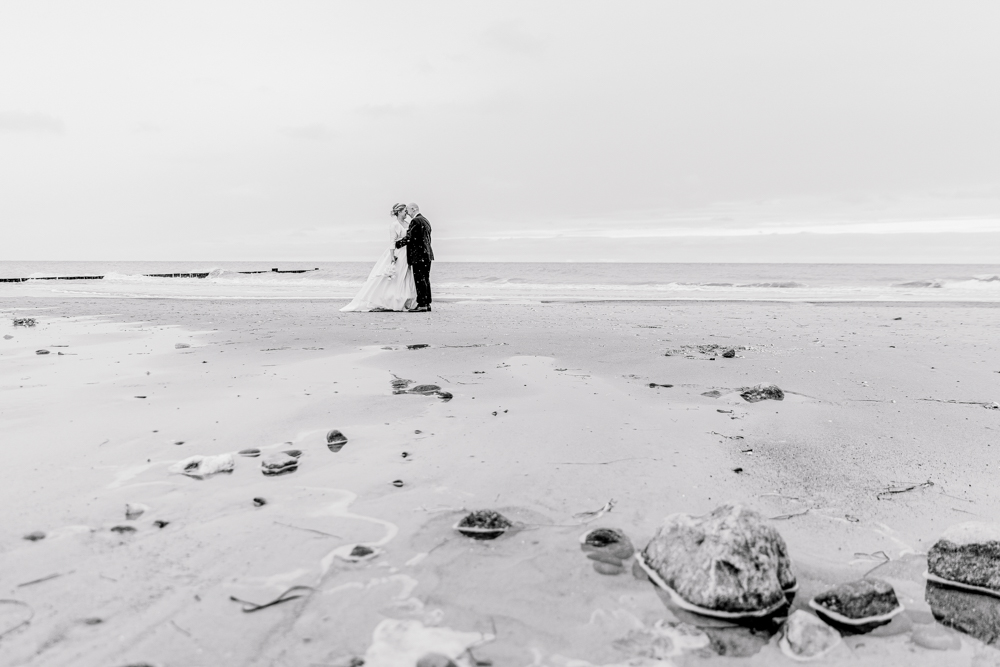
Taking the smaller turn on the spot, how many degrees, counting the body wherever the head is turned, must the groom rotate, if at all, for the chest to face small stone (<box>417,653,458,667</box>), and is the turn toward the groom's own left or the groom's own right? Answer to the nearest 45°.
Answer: approximately 90° to the groom's own left

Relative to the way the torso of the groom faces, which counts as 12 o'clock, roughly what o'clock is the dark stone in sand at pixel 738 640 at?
The dark stone in sand is roughly at 9 o'clock from the groom.

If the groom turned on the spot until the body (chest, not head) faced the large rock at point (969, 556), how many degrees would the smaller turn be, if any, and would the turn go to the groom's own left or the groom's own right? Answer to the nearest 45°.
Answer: approximately 90° to the groom's own left

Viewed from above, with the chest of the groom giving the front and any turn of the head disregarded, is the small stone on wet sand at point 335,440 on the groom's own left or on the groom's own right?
on the groom's own left

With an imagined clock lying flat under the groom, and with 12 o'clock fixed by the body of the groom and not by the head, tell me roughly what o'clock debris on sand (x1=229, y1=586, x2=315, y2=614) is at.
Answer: The debris on sand is roughly at 9 o'clock from the groom.

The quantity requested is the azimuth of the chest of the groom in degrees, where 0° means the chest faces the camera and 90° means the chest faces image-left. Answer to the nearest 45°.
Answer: approximately 90°

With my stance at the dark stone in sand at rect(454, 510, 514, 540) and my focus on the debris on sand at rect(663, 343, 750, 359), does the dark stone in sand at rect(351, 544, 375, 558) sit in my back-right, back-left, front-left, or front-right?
back-left

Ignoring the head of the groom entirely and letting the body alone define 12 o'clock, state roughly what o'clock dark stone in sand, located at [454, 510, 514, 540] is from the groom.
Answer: The dark stone in sand is roughly at 9 o'clock from the groom.

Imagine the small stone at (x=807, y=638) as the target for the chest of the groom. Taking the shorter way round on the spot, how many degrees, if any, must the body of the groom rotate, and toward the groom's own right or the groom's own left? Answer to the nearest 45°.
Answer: approximately 90° to the groom's own left

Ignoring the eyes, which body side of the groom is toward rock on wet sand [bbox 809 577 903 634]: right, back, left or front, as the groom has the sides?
left

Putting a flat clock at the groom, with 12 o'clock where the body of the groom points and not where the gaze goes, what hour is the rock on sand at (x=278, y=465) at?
The rock on sand is roughly at 9 o'clock from the groom.

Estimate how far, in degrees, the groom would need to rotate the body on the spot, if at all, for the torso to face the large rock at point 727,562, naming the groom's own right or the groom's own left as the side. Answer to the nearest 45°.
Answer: approximately 90° to the groom's own left
